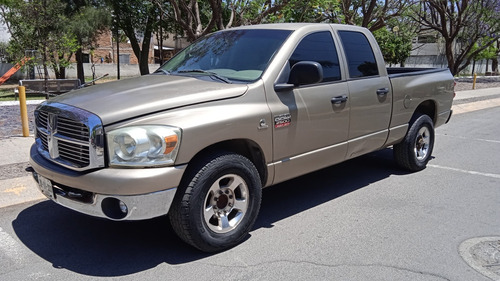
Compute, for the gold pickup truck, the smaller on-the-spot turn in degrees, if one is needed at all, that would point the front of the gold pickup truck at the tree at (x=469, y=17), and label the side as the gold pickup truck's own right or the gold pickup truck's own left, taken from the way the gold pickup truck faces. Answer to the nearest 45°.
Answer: approximately 180°

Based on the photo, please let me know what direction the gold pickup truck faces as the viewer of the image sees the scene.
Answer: facing the viewer and to the left of the viewer

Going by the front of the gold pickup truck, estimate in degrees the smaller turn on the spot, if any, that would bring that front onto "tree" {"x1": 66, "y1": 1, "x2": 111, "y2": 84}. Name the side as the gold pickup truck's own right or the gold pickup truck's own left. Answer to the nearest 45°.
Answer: approximately 135° to the gold pickup truck's own right

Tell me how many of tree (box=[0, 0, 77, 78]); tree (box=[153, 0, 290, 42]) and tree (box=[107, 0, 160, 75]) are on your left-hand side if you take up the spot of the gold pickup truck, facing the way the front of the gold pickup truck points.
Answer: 0

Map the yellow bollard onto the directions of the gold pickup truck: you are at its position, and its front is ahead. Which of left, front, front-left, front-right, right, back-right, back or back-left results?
right

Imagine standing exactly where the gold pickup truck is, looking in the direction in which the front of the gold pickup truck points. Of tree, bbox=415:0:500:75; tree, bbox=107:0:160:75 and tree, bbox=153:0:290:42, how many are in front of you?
0

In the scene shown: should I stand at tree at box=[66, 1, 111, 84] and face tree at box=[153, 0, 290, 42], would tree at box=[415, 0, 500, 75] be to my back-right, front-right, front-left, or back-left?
front-left

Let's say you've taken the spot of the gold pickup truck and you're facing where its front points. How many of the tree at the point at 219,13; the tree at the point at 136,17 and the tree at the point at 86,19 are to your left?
0

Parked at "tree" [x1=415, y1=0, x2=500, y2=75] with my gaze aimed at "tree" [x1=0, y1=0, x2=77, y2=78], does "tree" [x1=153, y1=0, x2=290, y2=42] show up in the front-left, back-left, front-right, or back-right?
front-left

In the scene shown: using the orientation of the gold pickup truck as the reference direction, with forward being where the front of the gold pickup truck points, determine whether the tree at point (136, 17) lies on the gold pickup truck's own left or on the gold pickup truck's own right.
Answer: on the gold pickup truck's own right
